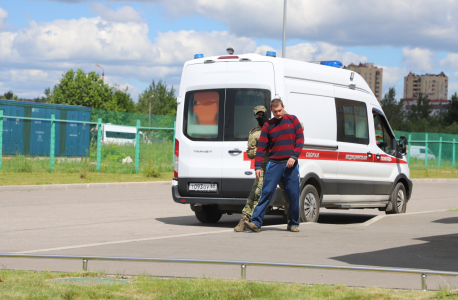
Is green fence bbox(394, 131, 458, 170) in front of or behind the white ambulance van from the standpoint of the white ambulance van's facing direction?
in front

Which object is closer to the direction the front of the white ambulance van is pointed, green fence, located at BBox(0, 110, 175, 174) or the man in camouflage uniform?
the green fence

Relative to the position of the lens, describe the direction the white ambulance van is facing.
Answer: facing away from the viewer and to the right of the viewer

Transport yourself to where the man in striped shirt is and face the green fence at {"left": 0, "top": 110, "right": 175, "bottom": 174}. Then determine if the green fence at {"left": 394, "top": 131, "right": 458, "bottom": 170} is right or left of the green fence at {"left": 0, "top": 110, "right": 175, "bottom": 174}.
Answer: right

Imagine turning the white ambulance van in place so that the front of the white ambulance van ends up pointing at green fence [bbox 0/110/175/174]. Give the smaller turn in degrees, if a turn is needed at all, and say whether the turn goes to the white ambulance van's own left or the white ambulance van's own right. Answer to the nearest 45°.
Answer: approximately 90° to the white ambulance van's own left
